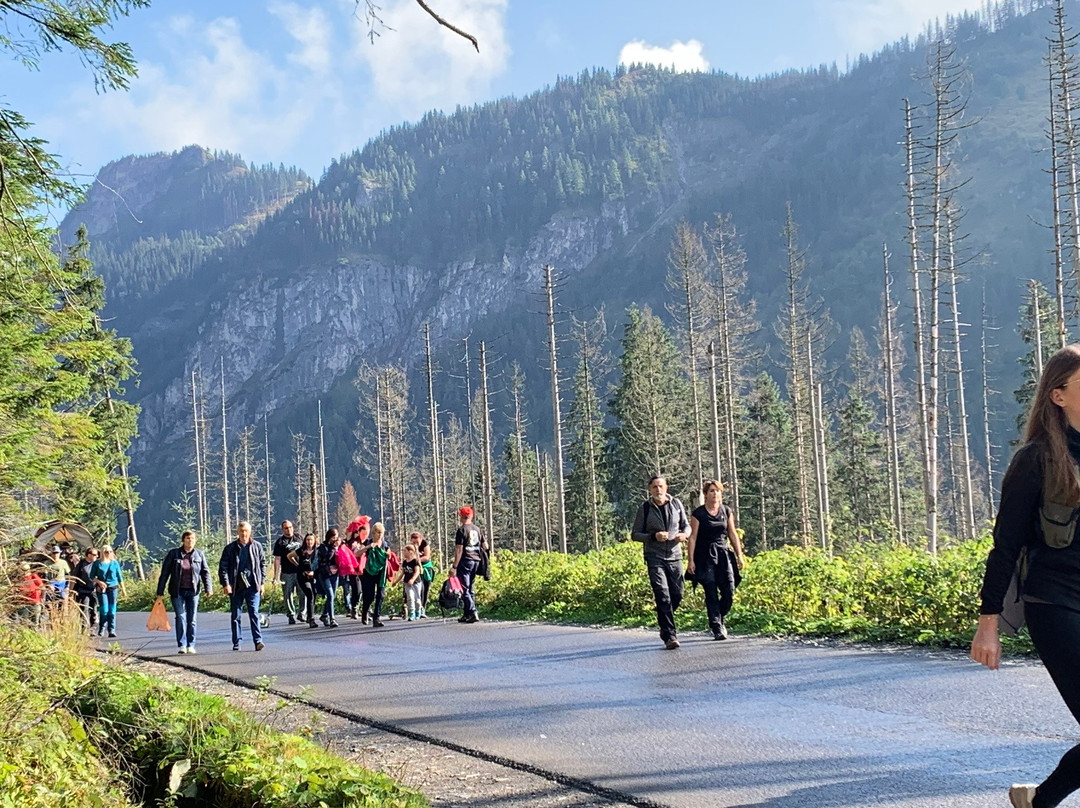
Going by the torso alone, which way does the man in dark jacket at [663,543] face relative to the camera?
toward the camera

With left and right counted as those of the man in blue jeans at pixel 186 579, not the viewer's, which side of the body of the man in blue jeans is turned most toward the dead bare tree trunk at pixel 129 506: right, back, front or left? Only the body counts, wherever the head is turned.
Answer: back

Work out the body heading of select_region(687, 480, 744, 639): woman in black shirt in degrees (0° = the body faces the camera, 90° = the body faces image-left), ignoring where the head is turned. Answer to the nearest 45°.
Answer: approximately 0°

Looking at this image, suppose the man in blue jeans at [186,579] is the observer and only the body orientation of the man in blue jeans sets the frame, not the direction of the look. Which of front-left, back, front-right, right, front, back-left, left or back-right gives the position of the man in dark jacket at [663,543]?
front-left

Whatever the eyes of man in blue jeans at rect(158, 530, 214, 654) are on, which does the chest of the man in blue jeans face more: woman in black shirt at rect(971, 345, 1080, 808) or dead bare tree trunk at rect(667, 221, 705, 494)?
the woman in black shirt

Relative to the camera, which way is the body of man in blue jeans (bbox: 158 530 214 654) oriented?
toward the camera

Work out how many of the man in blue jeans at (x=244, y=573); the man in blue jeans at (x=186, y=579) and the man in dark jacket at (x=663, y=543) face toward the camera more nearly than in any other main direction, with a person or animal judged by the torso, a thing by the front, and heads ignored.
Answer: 3

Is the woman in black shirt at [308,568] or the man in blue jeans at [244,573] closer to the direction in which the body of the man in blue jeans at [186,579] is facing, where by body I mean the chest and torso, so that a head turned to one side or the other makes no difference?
the man in blue jeans

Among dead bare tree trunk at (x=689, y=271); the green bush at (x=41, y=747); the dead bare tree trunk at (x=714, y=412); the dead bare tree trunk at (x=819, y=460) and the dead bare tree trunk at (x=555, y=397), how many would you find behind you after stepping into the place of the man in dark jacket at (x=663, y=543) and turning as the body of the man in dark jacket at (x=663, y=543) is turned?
4

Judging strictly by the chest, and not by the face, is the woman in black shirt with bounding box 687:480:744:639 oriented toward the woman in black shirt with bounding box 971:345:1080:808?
yes

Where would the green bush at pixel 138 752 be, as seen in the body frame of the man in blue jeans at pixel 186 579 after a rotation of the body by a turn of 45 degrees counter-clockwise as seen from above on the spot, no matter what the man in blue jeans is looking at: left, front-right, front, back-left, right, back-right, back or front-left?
front-right

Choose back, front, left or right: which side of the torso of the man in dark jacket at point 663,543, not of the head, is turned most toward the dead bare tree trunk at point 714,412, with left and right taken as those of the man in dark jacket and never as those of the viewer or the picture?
back

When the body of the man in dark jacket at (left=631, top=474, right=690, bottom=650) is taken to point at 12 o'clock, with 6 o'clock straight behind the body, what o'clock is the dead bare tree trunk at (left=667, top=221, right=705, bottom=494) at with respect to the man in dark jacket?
The dead bare tree trunk is roughly at 6 o'clock from the man in dark jacket.

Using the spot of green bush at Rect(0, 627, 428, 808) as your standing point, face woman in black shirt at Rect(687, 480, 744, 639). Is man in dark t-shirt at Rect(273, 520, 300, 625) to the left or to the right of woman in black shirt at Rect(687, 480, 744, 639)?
left
